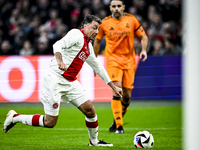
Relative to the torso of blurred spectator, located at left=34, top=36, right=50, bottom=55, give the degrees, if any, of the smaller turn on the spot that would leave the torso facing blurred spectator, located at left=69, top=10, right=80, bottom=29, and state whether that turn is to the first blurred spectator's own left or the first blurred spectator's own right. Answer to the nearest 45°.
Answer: approximately 135° to the first blurred spectator's own left

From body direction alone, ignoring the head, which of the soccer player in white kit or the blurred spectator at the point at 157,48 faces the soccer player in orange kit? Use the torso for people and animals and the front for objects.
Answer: the blurred spectator

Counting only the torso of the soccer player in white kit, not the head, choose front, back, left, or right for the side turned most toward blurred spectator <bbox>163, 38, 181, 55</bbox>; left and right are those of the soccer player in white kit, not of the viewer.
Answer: left

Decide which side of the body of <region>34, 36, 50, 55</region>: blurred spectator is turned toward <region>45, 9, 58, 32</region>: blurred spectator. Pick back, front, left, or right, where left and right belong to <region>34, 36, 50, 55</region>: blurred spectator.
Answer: back

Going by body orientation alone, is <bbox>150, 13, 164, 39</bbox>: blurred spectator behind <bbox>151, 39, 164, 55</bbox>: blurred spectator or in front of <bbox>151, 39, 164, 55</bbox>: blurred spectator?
behind

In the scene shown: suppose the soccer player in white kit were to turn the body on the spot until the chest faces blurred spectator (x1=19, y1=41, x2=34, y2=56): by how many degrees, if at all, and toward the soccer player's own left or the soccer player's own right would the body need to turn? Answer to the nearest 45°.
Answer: approximately 135° to the soccer player's own left

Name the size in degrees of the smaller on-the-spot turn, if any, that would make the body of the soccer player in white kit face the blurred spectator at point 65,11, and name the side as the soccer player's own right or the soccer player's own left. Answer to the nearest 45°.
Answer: approximately 135° to the soccer player's own left
